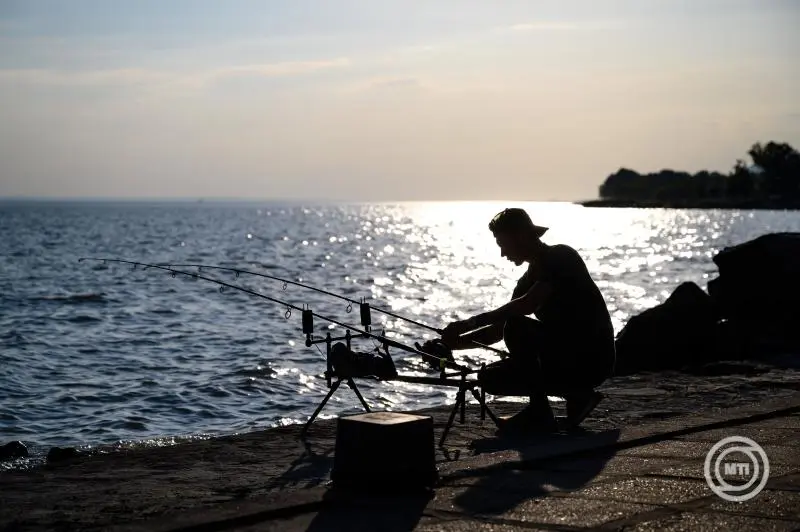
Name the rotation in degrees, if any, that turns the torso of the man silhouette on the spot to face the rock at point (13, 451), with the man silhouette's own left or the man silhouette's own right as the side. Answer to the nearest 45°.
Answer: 0° — they already face it

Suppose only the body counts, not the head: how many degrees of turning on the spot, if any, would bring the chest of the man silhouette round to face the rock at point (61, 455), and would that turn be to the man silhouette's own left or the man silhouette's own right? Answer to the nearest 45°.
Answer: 0° — they already face it

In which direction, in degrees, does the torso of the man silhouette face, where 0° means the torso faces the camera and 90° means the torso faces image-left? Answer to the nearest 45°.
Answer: approximately 90°

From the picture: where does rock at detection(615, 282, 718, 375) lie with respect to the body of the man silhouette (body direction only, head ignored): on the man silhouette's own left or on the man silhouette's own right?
on the man silhouette's own right
